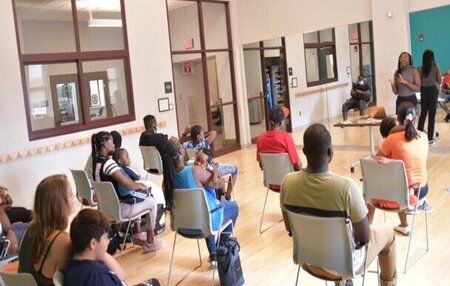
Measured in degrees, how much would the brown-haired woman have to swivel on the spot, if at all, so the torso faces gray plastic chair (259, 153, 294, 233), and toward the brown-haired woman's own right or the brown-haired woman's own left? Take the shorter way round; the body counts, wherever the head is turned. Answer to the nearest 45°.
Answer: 0° — they already face it

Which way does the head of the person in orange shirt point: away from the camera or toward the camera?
away from the camera

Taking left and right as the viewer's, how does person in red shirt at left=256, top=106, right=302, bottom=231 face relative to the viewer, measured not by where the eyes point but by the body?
facing away from the viewer

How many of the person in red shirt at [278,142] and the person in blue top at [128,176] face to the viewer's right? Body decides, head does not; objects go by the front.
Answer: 1

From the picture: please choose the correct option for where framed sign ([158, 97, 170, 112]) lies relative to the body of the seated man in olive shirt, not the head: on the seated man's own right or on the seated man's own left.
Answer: on the seated man's own left

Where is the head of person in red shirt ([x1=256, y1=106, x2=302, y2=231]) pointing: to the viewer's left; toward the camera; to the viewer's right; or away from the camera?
away from the camera

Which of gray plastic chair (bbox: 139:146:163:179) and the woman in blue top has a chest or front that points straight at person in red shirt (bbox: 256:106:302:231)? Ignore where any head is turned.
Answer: the woman in blue top

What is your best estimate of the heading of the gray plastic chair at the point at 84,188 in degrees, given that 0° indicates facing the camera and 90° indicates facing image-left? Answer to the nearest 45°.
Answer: approximately 225°

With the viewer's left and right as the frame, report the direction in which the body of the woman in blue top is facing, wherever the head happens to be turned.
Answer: facing away from the viewer and to the right of the viewer

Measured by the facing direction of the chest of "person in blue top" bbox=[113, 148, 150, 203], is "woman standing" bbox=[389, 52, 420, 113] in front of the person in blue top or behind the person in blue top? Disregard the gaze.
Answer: in front

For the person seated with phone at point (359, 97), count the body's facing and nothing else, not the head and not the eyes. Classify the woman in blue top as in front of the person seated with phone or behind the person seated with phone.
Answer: in front

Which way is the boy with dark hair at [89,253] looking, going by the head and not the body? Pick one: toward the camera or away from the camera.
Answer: away from the camera

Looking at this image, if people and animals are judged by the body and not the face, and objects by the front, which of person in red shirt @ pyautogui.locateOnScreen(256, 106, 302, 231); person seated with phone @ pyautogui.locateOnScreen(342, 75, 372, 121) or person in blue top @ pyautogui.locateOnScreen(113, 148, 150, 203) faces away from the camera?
the person in red shirt

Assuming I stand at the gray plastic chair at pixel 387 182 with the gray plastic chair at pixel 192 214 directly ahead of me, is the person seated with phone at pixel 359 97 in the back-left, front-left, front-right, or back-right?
back-right

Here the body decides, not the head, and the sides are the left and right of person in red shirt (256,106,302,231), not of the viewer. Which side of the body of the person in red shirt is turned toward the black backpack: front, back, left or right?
back
